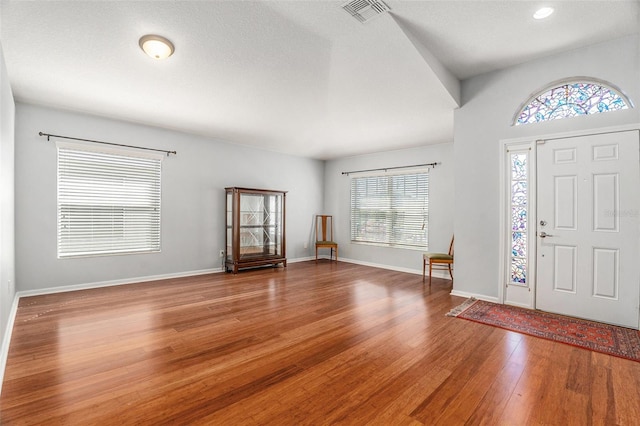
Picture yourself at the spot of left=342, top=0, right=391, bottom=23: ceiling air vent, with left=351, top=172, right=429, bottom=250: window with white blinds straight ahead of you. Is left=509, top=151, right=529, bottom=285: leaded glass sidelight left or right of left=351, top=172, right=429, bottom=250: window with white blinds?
right

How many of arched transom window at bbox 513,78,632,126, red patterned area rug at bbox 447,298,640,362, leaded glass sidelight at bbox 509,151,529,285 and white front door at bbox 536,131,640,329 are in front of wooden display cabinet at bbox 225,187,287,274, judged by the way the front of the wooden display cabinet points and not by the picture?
4

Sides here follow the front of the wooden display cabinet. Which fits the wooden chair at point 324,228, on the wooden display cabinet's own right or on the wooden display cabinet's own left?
on the wooden display cabinet's own left

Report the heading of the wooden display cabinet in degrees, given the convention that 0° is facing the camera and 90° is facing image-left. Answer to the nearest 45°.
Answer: approximately 315°

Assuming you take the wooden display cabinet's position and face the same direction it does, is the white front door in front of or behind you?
in front

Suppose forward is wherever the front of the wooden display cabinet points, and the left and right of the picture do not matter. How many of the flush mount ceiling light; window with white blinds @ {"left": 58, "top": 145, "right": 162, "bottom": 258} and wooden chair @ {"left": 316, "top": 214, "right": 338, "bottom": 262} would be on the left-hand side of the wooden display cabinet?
1

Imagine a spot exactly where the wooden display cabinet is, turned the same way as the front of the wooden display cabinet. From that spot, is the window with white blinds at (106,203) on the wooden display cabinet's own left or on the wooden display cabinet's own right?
on the wooden display cabinet's own right

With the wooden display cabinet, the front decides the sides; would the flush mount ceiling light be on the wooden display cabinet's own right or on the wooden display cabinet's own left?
on the wooden display cabinet's own right

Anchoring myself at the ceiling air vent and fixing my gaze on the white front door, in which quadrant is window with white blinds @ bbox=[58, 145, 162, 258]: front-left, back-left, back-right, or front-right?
back-left

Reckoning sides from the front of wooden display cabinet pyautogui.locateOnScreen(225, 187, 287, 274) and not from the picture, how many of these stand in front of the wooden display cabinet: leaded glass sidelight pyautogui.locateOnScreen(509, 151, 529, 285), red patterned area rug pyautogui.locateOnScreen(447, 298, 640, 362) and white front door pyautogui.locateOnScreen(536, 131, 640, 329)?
3

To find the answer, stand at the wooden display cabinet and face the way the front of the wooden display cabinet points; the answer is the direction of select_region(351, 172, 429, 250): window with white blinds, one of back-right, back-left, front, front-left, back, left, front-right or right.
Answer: front-left

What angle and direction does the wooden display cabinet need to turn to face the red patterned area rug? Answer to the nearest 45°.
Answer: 0° — it already faces it
